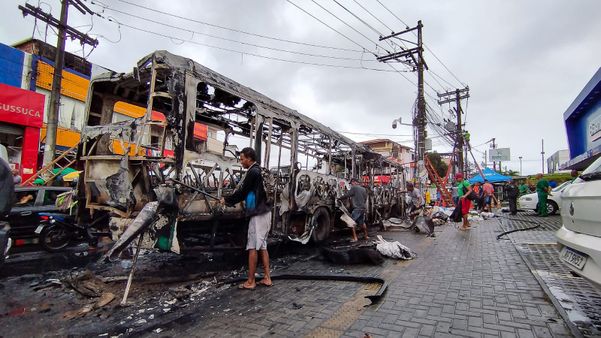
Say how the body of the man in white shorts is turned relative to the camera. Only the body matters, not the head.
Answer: to the viewer's left

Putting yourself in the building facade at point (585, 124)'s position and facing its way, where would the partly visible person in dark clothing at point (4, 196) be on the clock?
The partly visible person in dark clothing is roughly at 11 o'clock from the building facade.

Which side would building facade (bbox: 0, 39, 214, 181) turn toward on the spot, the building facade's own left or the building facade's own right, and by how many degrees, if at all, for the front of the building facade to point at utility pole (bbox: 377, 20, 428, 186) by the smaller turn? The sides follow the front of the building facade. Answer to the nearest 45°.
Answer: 0° — it already faces it

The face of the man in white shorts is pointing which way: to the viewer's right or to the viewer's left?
to the viewer's left

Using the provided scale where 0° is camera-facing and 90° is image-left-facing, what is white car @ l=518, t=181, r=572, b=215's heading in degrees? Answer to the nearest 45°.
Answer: approximately 45°

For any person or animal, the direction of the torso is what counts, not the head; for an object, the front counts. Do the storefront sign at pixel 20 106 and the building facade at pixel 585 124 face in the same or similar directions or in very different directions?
very different directions

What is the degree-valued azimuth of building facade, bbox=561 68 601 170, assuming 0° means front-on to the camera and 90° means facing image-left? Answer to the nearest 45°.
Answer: approximately 45°

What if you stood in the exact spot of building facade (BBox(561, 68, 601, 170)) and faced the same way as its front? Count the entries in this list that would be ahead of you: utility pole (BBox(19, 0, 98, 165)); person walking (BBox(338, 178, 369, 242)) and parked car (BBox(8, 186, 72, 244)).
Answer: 3

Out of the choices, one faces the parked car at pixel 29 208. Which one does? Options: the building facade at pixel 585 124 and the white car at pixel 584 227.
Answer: the building facade

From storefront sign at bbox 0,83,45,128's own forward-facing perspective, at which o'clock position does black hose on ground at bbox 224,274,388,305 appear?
The black hose on ground is roughly at 1 o'clock from the storefront sign.

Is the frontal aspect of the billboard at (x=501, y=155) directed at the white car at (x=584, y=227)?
yes
